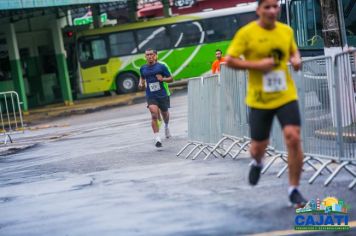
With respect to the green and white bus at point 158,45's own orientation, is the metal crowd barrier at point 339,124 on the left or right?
on its left

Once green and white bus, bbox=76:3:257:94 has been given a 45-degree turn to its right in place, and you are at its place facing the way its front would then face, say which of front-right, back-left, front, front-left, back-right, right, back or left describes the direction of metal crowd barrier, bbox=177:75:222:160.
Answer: back-left

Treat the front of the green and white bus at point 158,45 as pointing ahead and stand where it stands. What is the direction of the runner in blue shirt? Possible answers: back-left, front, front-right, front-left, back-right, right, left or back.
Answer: left

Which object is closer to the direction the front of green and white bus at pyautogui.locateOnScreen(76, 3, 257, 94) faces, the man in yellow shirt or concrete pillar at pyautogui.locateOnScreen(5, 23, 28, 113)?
the concrete pillar

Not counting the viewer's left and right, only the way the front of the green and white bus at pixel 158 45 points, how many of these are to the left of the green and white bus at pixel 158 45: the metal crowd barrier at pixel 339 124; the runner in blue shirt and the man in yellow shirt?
3

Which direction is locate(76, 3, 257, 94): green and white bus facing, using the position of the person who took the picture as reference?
facing to the left of the viewer

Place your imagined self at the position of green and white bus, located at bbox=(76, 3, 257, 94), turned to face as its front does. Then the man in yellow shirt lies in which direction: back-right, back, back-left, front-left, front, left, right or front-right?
left

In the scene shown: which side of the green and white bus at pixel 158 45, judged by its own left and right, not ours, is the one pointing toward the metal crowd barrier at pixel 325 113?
left

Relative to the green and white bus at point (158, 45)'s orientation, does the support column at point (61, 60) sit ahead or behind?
ahead

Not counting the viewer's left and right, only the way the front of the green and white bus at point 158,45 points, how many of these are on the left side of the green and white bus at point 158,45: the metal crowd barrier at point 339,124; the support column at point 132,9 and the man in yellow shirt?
2

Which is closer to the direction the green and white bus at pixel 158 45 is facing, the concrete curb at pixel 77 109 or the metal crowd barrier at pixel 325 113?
the concrete curb

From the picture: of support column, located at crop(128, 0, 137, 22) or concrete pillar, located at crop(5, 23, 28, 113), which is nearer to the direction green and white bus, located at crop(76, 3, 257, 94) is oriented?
the concrete pillar

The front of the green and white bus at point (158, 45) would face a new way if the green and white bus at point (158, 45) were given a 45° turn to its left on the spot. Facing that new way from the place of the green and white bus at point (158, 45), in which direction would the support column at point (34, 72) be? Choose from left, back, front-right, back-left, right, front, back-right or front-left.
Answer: front-right

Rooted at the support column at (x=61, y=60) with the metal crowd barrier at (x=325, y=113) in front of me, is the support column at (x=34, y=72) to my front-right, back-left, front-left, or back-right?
back-right

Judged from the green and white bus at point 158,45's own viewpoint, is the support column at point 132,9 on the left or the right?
on its right
